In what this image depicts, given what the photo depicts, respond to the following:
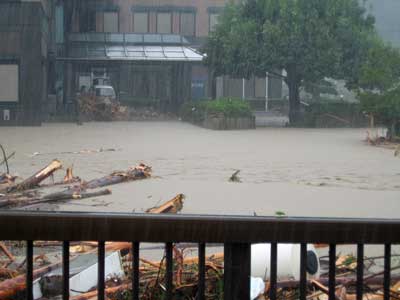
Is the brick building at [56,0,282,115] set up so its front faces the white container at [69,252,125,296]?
yes

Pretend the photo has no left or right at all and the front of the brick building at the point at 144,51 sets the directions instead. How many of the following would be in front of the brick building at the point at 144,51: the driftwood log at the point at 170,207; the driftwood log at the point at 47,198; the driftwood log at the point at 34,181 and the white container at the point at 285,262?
4

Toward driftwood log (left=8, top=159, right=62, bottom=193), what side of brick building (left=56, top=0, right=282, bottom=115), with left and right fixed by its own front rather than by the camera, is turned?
front

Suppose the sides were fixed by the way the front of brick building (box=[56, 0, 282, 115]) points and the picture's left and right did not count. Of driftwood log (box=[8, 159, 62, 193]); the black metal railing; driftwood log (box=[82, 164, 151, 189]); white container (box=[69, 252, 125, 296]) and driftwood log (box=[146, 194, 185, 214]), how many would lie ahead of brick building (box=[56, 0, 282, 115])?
5

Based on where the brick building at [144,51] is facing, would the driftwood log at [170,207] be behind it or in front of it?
in front

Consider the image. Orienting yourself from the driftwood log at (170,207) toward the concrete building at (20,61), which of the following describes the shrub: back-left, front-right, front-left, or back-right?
front-right

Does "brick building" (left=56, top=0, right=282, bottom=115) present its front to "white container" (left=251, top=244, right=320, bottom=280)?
yes

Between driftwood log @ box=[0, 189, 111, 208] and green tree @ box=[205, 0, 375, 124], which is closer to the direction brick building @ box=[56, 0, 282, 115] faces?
the driftwood log

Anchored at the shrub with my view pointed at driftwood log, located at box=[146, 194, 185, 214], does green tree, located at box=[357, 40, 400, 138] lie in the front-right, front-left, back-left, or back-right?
front-left

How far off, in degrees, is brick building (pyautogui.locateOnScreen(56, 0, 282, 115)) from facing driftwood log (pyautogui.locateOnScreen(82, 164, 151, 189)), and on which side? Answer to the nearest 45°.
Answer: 0° — it already faces it

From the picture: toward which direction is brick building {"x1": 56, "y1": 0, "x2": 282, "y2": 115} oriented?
toward the camera

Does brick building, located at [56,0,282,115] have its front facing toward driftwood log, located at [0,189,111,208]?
yes

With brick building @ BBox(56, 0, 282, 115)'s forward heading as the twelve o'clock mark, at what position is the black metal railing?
The black metal railing is roughly at 12 o'clock from the brick building.
